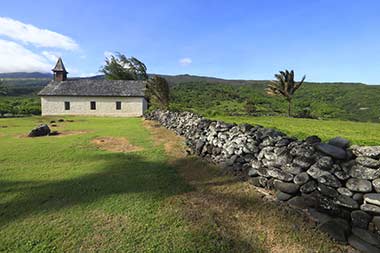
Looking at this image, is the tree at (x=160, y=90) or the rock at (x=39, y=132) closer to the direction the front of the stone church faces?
the rock

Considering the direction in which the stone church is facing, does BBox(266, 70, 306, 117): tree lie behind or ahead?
behind

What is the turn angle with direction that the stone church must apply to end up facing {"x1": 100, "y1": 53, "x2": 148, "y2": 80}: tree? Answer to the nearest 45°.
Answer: approximately 90° to its right

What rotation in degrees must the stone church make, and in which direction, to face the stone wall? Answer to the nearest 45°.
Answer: approximately 90° to its left

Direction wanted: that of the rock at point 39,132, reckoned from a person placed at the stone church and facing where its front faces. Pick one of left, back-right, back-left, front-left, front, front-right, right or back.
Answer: left

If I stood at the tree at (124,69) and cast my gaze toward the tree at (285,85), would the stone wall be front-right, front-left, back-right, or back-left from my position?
front-right

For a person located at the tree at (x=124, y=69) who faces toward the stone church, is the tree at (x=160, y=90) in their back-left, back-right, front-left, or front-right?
front-left

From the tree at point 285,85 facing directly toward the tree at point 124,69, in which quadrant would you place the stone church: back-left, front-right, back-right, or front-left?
front-left

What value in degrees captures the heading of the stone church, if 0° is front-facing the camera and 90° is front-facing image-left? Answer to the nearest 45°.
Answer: approximately 90°

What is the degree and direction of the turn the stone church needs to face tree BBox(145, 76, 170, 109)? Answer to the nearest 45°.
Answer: approximately 135° to its left

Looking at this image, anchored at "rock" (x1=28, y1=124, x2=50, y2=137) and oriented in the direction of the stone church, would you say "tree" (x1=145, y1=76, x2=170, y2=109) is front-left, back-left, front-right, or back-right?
front-right
